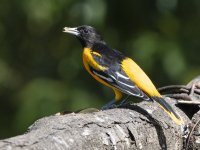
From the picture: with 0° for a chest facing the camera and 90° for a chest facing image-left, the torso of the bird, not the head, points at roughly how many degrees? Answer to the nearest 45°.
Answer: approximately 90°
